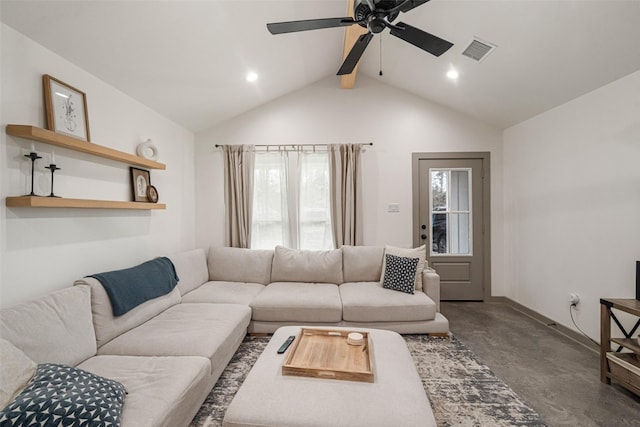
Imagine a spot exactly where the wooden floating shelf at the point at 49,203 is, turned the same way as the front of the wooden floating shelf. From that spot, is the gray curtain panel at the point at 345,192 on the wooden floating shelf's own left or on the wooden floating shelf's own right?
on the wooden floating shelf's own left

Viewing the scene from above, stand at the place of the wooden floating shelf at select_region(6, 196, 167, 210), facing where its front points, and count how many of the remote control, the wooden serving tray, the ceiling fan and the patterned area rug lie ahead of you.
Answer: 4

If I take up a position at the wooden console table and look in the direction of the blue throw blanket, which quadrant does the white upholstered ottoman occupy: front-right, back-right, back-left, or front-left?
front-left

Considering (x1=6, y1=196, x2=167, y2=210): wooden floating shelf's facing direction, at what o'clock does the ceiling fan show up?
The ceiling fan is roughly at 12 o'clock from the wooden floating shelf.

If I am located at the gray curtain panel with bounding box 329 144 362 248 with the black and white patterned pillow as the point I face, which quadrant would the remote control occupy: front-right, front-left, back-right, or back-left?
front-right

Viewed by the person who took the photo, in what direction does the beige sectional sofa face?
facing the viewer and to the right of the viewer

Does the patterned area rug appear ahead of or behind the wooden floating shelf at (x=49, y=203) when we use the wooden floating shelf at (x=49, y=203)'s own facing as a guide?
ahead

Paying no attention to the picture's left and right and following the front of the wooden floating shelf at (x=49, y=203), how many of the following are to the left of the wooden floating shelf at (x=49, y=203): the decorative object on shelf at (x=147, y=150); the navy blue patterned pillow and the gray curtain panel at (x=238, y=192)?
2

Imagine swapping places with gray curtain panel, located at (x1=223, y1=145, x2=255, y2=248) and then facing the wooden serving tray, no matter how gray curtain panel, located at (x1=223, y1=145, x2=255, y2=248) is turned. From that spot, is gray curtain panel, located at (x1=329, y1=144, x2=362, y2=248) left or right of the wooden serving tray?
left

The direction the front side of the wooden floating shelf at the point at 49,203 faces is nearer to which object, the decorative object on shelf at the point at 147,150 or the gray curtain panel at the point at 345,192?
the gray curtain panel

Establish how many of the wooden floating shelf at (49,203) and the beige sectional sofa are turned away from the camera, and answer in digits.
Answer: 0
